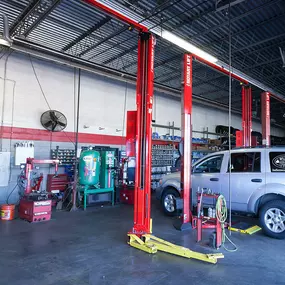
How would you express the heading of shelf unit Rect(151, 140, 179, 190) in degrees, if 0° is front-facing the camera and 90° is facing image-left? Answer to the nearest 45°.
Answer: approximately 0°

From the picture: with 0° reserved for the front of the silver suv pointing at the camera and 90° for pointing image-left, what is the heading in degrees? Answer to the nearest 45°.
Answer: approximately 135°

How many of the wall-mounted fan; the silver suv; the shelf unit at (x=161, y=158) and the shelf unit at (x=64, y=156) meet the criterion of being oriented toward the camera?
3

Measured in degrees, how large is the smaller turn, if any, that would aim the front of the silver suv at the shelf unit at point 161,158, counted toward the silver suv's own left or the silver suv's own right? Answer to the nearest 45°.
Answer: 0° — it already faces it

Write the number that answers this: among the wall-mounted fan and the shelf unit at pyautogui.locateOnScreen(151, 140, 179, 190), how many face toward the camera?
2

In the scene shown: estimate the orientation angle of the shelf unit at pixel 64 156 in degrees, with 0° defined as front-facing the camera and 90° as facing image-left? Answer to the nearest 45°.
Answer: approximately 0°

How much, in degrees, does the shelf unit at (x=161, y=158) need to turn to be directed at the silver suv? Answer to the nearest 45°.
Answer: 0° — it already faces it

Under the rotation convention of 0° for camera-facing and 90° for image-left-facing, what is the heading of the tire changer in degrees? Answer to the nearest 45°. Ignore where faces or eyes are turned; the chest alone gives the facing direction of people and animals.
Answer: approximately 315°

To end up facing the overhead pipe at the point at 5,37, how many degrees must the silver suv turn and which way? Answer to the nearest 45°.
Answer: approximately 45° to its left
